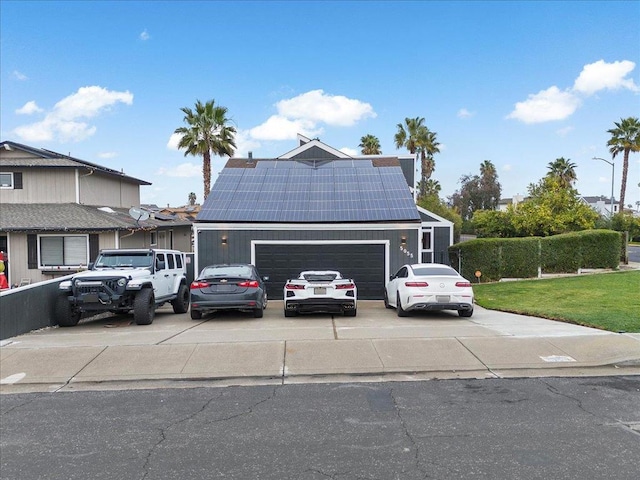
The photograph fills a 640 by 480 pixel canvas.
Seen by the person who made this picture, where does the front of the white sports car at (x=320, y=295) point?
facing away from the viewer

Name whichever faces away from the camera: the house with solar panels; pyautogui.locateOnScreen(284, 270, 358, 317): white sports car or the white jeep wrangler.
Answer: the white sports car

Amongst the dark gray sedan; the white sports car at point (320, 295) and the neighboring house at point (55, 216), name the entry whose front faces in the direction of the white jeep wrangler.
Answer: the neighboring house

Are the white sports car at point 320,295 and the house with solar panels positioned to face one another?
yes

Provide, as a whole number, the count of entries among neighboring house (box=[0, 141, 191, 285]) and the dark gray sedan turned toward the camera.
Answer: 1

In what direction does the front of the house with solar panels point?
toward the camera

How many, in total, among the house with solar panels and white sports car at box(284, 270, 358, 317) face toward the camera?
1

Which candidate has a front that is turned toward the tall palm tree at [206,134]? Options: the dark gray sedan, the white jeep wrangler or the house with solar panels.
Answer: the dark gray sedan

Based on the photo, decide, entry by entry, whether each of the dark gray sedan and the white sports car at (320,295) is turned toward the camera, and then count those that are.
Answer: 0

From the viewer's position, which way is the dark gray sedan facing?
facing away from the viewer

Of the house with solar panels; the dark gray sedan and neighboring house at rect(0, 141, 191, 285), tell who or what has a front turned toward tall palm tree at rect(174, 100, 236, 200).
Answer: the dark gray sedan

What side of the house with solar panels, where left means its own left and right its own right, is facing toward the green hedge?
left

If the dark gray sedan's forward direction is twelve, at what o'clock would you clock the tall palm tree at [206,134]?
The tall palm tree is roughly at 12 o'clock from the dark gray sedan.

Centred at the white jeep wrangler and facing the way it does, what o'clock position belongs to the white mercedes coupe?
The white mercedes coupe is roughly at 8 o'clock from the white jeep wrangler.
